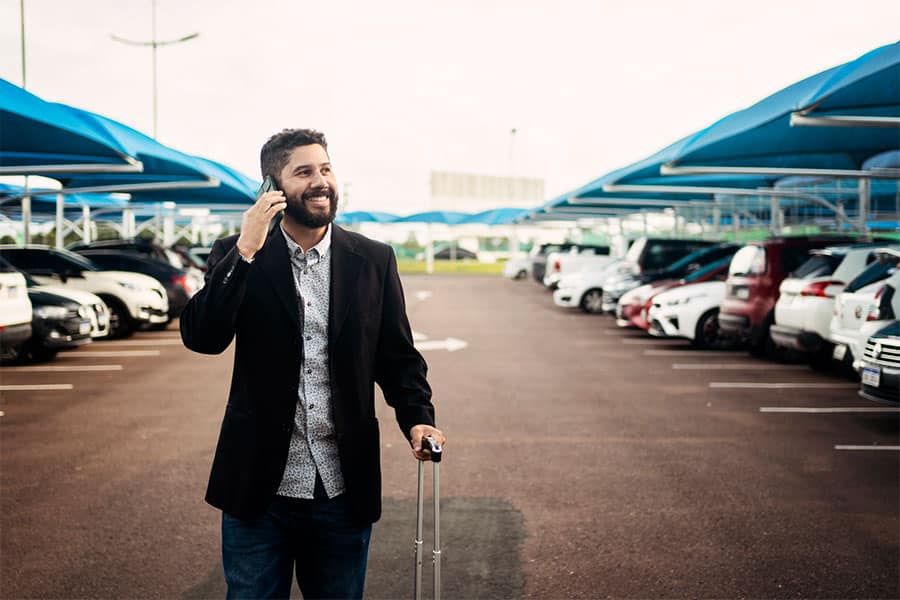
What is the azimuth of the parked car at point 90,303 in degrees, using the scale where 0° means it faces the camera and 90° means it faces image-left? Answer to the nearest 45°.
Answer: approximately 315°

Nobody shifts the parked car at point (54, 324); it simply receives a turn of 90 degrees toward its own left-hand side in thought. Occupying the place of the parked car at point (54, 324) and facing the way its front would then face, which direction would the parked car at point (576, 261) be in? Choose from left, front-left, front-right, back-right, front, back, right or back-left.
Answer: front

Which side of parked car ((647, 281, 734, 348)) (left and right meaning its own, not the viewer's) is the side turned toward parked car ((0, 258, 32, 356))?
front

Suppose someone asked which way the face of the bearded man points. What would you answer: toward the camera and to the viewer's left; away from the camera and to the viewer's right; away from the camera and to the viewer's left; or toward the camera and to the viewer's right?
toward the camera and to the viewer's right

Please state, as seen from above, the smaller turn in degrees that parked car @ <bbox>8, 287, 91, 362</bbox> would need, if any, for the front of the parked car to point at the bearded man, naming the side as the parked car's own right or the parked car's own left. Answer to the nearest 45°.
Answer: approximately 45° to the parked car's own right

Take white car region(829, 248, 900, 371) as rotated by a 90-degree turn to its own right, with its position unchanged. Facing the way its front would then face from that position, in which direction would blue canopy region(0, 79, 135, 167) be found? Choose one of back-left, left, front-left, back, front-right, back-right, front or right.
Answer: back-right
